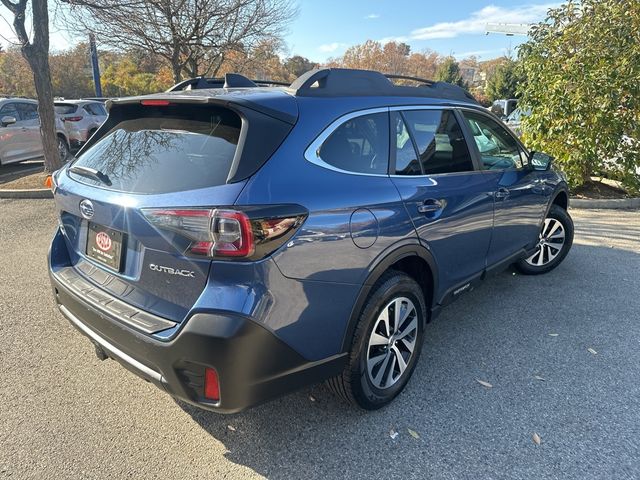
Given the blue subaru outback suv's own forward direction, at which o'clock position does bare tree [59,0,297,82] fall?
The bare tree is roughly at 10 o'clock from the blue subaru outback suv.

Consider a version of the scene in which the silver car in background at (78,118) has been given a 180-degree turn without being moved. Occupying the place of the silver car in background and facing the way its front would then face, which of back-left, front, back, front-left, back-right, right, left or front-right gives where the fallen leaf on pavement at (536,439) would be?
front-left

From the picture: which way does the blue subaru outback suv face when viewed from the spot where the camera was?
facing away from the viewer and to the right of the viewer

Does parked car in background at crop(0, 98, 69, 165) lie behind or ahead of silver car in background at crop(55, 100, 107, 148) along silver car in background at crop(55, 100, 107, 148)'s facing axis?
behind

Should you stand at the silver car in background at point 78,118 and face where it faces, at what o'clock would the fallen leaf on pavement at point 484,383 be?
The fallen leaf on pavement is roughly at 4 o'clock from the silver car in background.

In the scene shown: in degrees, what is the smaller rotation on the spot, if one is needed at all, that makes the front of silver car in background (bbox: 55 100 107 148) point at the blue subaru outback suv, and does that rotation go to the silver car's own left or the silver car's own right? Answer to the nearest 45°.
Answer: approximately 135° to the silver car's own right

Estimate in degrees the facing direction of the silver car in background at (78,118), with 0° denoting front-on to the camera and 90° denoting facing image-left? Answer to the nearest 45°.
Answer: approximately 225°
